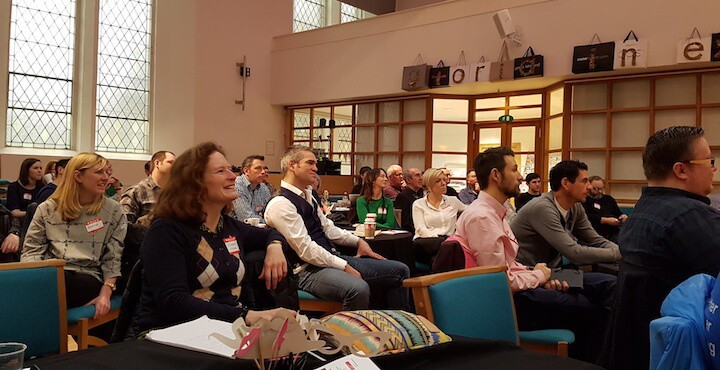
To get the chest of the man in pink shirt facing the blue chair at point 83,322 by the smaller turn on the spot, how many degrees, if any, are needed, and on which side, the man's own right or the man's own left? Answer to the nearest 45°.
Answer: approximately 180°

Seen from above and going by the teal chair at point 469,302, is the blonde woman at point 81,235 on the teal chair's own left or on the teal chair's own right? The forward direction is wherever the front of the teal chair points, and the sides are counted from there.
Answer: on the teal chair's own left

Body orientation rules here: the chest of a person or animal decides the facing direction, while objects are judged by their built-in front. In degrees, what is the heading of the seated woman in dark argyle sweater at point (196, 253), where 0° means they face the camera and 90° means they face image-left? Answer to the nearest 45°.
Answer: approximately 315°

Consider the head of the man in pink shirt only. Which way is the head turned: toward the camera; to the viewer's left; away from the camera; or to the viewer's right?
to the viewer's right

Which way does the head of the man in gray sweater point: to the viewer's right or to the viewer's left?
to the viewer's right

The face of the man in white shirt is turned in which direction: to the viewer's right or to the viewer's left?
to the viewer's right

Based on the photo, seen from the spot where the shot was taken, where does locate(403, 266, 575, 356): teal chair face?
facing away from the viewer and to the right of the viewer
